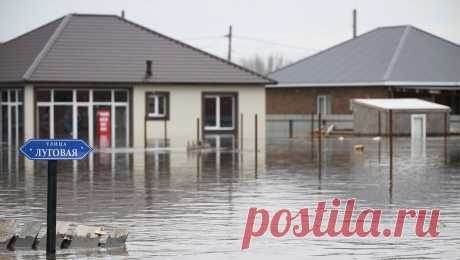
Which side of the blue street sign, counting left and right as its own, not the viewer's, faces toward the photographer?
front

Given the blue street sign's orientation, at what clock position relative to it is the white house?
The white house is roughly at 6 o'clock from the blue street sign.
